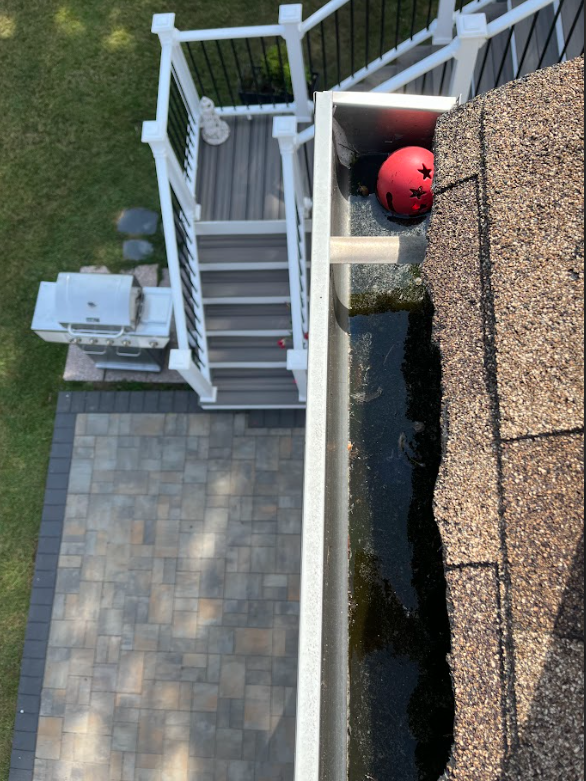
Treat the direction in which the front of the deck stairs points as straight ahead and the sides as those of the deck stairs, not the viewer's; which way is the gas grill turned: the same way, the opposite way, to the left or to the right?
the same way

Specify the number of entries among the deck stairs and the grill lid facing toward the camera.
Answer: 2

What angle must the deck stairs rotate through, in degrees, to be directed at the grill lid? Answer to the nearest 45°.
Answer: approximately 90° to its right

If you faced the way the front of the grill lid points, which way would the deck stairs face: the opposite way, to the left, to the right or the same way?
the same way

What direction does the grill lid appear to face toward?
toward the camera

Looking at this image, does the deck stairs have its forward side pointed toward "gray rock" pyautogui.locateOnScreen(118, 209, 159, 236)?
no

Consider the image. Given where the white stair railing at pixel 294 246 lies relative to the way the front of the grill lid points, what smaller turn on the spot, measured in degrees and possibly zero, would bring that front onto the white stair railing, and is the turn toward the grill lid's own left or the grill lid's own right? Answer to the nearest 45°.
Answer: approximately 45° to the grill lid's own left

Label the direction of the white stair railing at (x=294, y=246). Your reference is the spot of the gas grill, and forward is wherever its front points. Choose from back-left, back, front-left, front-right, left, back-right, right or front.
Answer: front-left

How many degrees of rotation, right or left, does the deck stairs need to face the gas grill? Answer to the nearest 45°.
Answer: approximately 90° to its right

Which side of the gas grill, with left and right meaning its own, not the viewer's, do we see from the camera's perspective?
front

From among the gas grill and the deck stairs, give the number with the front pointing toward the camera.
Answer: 2
